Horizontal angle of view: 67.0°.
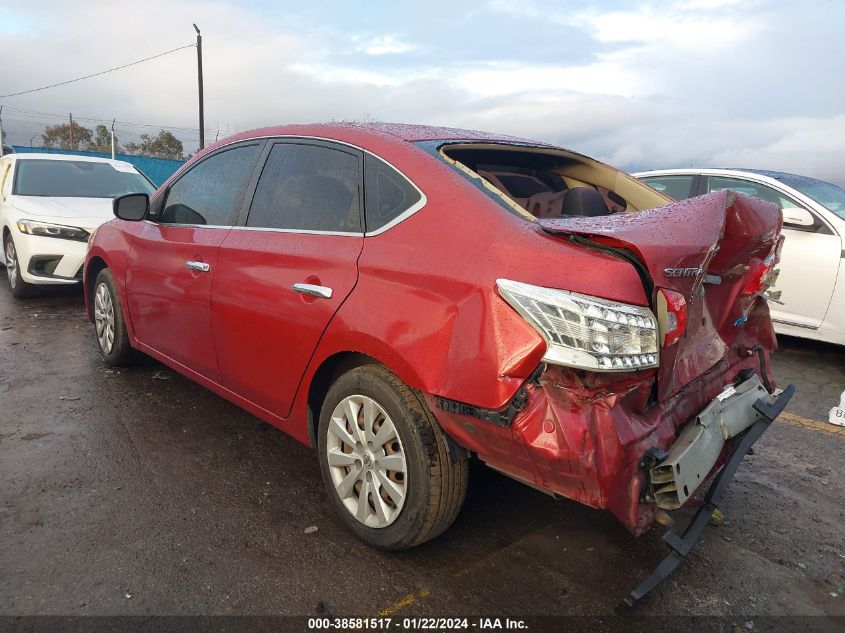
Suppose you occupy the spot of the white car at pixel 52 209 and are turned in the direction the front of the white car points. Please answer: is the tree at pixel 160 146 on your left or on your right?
on your left

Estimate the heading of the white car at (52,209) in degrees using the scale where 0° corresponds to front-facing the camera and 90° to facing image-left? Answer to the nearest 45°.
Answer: approximately 315°

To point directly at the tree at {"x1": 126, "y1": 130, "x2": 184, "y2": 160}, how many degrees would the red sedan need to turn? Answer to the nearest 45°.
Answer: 0° — it already faces it

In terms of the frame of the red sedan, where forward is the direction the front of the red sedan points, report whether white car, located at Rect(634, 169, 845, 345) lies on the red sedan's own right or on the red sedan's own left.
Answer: on the red sedan's own right

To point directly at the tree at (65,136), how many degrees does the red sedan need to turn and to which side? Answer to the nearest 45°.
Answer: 0° — it already faces it

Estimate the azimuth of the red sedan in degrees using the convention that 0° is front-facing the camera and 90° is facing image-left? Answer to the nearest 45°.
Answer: approximately 135°

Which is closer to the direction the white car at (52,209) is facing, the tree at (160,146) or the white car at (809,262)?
the white car
